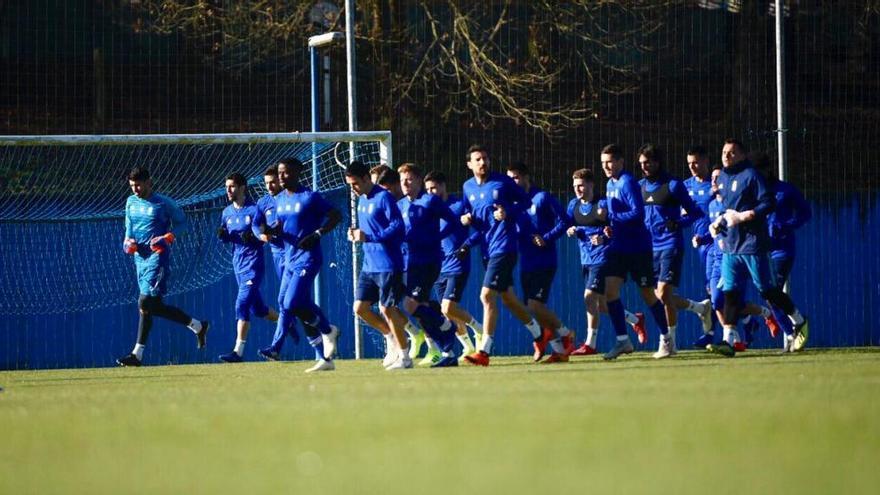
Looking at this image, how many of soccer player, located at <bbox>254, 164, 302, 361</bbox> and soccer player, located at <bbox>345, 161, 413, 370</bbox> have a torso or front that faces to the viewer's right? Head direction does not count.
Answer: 0

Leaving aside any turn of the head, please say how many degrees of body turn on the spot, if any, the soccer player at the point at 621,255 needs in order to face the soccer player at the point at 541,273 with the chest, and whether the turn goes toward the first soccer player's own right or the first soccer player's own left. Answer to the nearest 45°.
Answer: approximately 45° to the first soccer player's own right

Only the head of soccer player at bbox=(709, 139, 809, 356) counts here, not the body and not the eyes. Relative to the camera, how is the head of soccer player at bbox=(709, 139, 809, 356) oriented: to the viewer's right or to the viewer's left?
to the viewer's left

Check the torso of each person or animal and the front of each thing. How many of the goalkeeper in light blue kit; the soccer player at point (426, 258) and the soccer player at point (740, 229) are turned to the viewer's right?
0

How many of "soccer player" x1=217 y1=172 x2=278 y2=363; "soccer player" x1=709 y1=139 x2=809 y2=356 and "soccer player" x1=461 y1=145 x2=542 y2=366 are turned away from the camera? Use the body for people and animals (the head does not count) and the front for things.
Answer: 0

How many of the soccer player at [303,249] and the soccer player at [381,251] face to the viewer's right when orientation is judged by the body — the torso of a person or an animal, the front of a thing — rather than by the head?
0

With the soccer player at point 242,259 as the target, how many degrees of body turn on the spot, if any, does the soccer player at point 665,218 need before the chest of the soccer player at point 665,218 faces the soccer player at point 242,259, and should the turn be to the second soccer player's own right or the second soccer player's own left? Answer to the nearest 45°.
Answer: approximately 45° to the second soccer player's own right

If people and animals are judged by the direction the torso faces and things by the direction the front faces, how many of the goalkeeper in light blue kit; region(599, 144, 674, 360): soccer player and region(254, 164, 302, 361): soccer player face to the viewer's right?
0

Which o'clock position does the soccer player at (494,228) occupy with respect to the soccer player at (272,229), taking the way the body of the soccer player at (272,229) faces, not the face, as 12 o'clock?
the soccer player at (494,228) is roughly at 8 o'clock from the soccer player at (272,229).

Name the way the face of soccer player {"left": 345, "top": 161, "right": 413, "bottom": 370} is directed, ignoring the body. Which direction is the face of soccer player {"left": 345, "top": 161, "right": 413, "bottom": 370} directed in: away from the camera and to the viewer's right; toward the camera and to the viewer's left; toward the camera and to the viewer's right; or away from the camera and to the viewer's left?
toward the camera and to the viewer's left

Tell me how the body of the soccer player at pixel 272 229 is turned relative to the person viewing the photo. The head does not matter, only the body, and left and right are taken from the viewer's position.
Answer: facing the viewer and to the left of the viewer

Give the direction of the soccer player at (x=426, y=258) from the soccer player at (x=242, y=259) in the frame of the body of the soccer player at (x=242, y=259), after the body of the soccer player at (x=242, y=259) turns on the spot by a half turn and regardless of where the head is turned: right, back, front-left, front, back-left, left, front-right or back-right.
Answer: right
